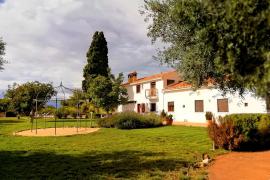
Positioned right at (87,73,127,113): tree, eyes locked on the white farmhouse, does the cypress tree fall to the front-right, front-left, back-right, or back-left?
back-left

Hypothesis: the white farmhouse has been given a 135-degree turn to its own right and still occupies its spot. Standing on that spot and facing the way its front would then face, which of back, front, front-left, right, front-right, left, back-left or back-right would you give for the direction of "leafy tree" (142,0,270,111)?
back

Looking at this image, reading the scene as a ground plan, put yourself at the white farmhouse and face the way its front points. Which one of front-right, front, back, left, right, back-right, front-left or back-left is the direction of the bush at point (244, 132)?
front-left

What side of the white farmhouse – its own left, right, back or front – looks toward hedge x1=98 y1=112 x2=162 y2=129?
front

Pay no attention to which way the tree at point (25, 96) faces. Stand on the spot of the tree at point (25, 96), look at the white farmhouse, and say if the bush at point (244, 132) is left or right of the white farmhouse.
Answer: right

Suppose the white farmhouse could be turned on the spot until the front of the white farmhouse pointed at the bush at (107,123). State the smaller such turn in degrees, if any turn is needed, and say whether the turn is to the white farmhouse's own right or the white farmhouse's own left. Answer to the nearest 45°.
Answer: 0° — it already faces it

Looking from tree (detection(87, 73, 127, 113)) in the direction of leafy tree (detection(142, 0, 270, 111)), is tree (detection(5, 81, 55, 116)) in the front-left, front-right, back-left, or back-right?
back-right

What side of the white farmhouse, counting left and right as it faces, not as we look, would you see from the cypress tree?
right

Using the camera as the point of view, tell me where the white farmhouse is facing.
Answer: facing the viewer and to the left of the viewer

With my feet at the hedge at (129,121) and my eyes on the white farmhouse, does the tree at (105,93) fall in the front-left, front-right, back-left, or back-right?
front-left

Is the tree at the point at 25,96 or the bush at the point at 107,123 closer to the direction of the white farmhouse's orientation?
the bush
